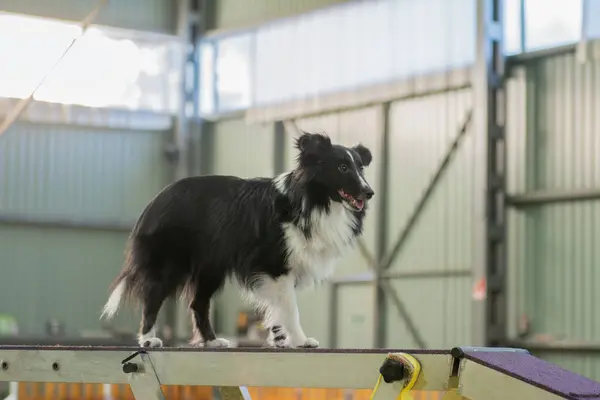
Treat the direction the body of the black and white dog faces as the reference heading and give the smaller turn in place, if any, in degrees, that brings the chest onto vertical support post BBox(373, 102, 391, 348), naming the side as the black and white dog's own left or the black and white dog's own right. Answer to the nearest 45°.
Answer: approximately 90° to the black and white dog's own left

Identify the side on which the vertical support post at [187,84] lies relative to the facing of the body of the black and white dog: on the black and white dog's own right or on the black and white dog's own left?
on the black and white dog's own left

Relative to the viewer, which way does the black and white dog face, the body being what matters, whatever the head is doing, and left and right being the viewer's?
facing to the right of the viewer

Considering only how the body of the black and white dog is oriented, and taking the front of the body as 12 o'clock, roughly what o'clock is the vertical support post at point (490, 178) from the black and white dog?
The vertical support post is roughly at 10 o'clock from the black and white dog.

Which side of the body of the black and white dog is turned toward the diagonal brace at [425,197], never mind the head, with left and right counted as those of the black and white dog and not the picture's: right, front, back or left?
left

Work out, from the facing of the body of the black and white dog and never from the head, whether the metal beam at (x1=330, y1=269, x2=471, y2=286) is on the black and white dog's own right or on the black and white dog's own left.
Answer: on the black and white dog's own left
